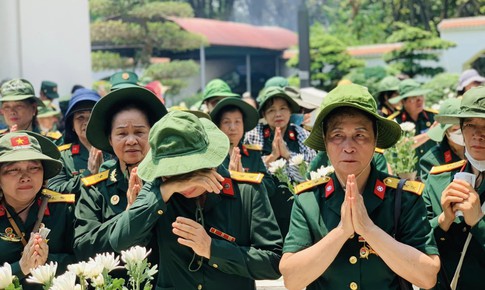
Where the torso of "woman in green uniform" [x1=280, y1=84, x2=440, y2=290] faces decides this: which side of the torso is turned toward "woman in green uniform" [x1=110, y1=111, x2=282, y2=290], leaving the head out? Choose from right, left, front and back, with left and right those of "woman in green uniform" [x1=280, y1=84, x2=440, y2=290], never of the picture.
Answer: right

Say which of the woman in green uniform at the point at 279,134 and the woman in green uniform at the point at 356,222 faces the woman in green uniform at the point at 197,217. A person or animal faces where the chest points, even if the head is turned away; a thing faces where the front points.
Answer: the woman in green uniform at the point at 279,134

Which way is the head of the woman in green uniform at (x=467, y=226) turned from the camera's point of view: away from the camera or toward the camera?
toward the camera

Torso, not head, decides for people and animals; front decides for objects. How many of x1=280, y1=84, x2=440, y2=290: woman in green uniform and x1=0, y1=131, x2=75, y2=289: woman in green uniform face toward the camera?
2

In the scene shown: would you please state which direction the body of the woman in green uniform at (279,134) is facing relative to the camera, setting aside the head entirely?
toward the camera

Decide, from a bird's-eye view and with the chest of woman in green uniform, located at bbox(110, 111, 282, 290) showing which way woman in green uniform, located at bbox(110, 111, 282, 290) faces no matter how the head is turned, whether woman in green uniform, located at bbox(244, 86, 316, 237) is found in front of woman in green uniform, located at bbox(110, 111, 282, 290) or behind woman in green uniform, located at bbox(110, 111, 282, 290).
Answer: behind

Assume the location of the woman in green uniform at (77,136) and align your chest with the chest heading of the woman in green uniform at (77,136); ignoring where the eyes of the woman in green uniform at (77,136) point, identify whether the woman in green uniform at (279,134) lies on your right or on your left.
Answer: on your left

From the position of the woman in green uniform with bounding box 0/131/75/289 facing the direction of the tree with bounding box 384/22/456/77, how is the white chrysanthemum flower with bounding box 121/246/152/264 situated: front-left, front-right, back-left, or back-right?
back-right

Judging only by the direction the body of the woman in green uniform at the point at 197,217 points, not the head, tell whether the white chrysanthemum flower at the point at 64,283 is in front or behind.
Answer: in front

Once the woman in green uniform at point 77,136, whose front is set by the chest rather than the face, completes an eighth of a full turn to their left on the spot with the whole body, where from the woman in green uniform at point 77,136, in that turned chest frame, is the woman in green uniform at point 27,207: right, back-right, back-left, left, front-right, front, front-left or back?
right

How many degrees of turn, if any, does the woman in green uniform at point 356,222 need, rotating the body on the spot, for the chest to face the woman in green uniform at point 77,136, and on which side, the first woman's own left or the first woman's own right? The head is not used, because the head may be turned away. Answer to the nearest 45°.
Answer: approximately 135° to the first woman's own right

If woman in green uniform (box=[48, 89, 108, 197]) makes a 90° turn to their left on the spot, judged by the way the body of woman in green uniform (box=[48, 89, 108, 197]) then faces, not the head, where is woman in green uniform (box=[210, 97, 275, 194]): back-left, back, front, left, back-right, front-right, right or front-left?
front-right

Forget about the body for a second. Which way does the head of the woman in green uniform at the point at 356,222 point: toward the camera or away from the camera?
toward the camera

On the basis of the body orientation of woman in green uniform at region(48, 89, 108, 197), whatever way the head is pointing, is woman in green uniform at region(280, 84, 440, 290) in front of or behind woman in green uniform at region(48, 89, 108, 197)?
in front

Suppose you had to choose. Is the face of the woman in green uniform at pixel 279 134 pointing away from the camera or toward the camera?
toward the camera

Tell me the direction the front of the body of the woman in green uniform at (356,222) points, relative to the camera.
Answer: toward the camera

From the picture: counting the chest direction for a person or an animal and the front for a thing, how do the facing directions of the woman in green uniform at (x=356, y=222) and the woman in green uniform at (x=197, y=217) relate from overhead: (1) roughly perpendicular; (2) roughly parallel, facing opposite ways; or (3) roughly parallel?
roughly parallel
